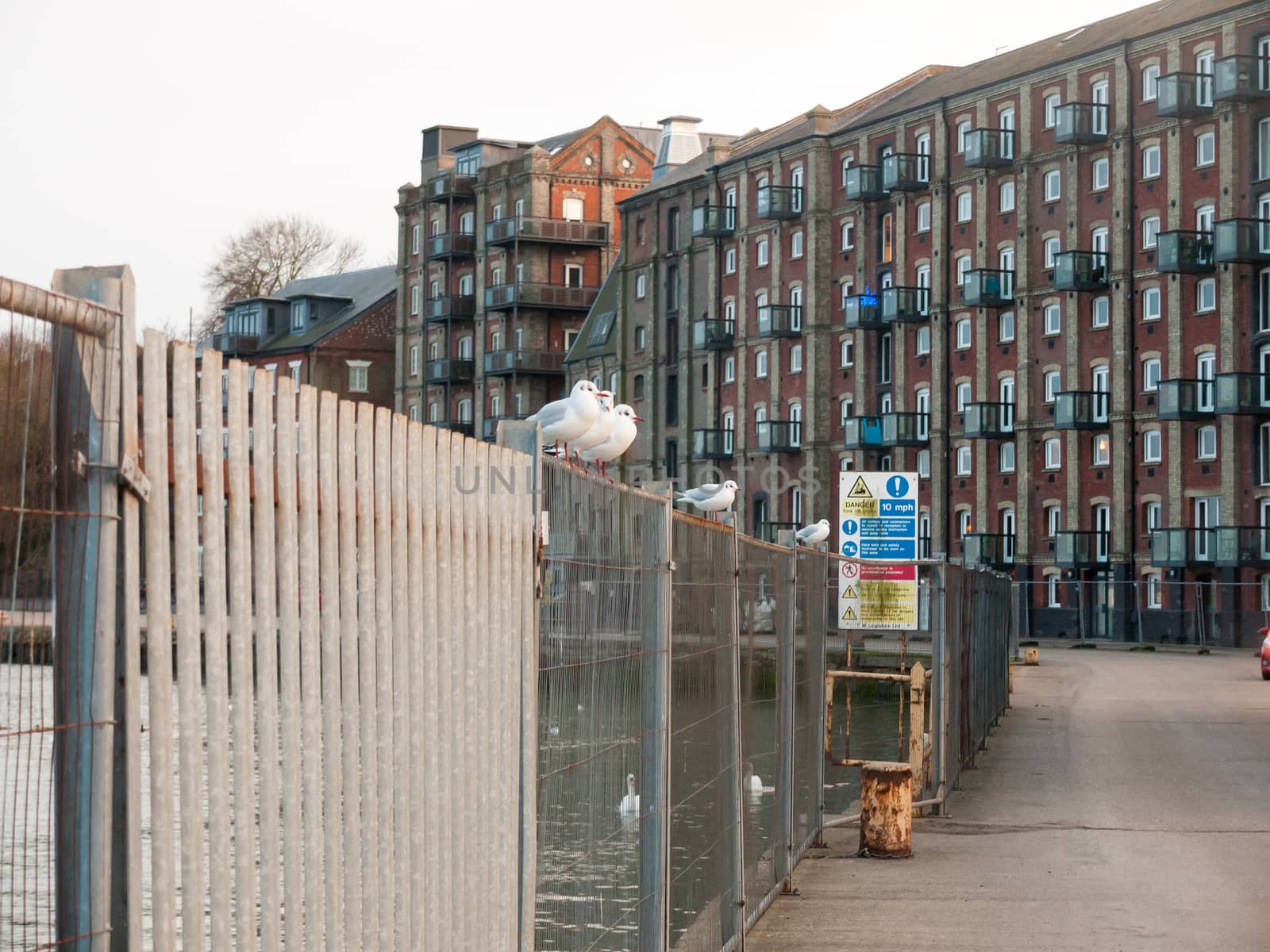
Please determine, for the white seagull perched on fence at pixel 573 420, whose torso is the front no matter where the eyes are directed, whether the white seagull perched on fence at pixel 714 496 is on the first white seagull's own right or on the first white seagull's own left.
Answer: on the first white seagull's own left

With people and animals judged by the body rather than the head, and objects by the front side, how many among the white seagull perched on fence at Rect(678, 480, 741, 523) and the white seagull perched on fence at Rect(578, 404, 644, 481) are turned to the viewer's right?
2

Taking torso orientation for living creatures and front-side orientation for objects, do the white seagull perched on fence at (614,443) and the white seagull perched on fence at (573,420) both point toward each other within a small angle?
no

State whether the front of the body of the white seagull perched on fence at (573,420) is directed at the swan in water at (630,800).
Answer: no

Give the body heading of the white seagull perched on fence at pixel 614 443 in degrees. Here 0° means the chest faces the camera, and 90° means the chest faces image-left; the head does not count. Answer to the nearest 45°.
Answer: approximately 270°

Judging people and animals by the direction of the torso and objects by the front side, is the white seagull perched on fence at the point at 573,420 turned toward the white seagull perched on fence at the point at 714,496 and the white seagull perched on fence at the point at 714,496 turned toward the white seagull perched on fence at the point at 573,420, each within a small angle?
no

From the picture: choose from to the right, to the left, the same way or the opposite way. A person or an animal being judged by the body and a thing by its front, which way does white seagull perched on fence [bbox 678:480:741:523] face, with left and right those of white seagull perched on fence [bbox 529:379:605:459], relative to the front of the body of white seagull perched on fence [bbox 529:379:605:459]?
the same way

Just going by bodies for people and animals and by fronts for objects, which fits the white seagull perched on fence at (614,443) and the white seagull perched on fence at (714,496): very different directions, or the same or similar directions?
same or similar directions

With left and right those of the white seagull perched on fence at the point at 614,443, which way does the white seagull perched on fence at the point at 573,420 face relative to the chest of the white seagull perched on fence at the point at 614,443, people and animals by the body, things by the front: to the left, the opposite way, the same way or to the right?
the same way

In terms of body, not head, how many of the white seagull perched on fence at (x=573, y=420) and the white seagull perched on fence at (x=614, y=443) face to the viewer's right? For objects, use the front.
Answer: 2

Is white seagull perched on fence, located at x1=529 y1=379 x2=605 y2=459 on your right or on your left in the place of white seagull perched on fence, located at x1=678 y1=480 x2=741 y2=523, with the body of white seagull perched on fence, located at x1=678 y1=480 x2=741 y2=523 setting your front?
on your right

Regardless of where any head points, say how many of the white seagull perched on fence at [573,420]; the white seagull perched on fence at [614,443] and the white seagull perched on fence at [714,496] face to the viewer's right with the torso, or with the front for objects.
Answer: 3

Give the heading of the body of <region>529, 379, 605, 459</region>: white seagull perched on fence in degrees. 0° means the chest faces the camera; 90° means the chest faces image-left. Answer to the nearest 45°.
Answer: approximately 270°
